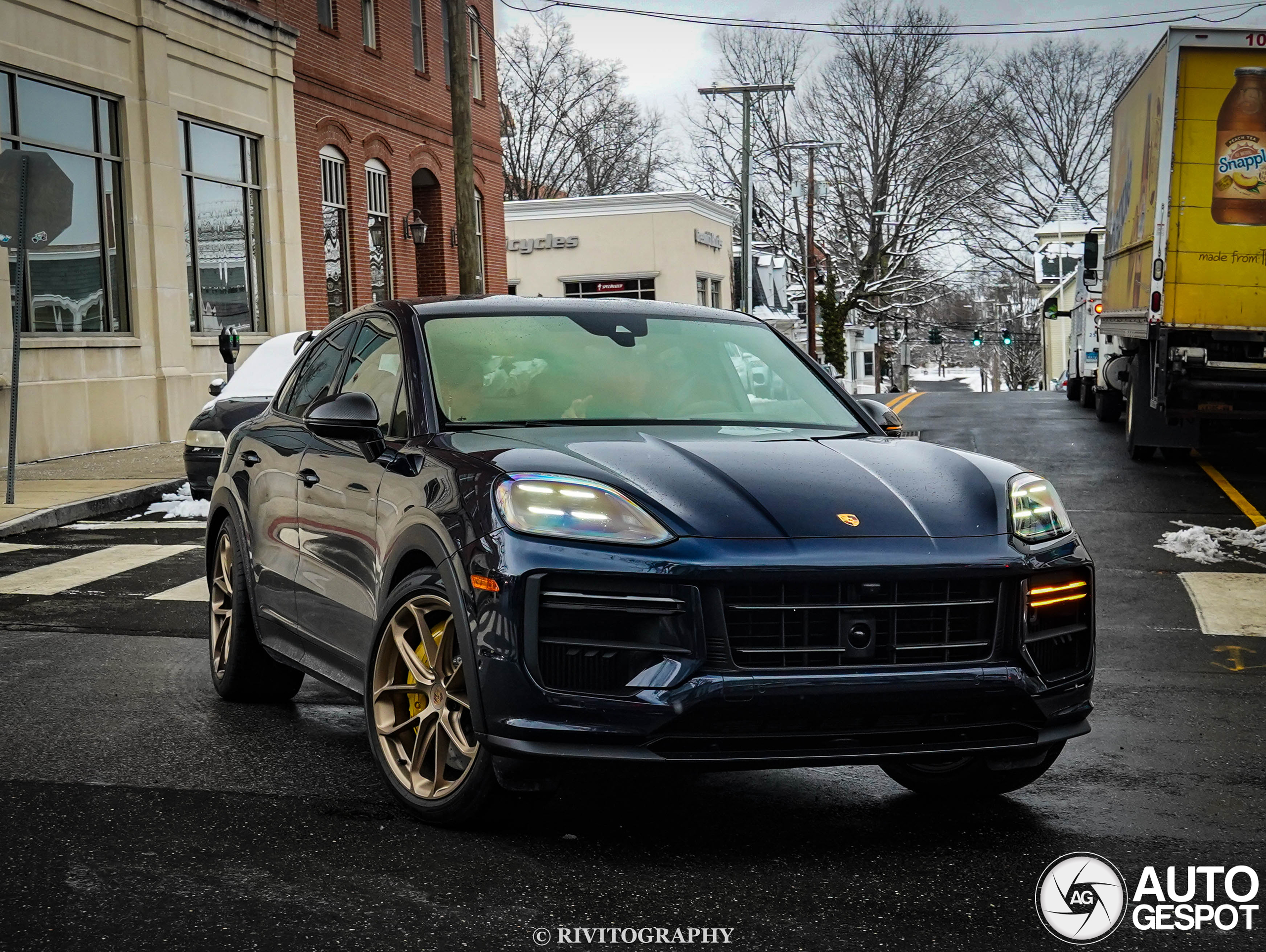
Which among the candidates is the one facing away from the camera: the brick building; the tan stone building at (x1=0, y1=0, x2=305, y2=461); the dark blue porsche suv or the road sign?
the road sign

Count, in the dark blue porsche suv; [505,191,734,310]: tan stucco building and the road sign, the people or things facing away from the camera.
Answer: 1

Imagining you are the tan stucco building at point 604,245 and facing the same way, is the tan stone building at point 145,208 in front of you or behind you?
in front

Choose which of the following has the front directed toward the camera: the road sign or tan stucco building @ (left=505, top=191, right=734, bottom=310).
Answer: the tan stucco building

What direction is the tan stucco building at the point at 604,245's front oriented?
toward the camera

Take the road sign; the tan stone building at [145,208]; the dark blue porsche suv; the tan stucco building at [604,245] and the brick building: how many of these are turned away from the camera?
1

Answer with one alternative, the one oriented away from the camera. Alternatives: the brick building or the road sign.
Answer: the road sign

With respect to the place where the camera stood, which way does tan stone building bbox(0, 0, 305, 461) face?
facing the viewer and to the right of the viewer

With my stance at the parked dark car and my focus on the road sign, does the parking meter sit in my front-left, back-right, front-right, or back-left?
front-right

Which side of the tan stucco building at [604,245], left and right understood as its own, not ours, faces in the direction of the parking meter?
front

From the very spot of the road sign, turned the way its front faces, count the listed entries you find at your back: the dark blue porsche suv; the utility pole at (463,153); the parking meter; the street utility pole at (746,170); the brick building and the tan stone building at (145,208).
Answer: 1

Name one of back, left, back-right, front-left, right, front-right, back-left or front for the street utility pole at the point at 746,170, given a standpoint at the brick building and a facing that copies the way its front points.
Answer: left

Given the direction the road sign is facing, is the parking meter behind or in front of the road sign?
in front

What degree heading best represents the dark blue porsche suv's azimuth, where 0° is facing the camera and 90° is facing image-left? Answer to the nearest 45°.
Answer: approximately 315°

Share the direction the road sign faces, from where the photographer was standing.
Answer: facing away from the viewer

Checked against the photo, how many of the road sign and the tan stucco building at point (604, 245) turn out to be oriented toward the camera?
1

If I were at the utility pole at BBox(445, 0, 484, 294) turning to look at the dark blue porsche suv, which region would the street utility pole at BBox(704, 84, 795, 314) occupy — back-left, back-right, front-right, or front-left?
back-left
